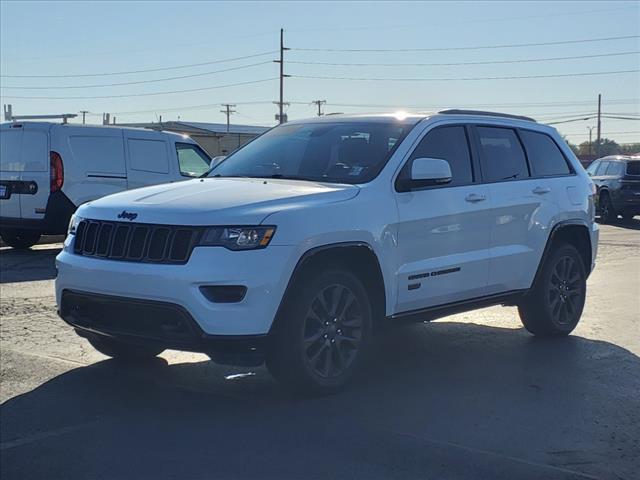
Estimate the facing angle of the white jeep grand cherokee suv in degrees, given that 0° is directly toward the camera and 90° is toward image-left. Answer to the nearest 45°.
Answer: approximately 45°

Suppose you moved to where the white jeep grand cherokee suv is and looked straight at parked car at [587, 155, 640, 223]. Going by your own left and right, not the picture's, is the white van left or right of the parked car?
left

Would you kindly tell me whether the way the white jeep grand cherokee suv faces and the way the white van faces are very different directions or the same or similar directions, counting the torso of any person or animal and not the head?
very different directions

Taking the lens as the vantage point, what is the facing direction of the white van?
facing away from the viewer and to the right of the viewer

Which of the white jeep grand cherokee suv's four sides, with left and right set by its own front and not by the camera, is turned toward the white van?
right

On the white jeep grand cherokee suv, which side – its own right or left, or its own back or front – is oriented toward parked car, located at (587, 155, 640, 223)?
back
